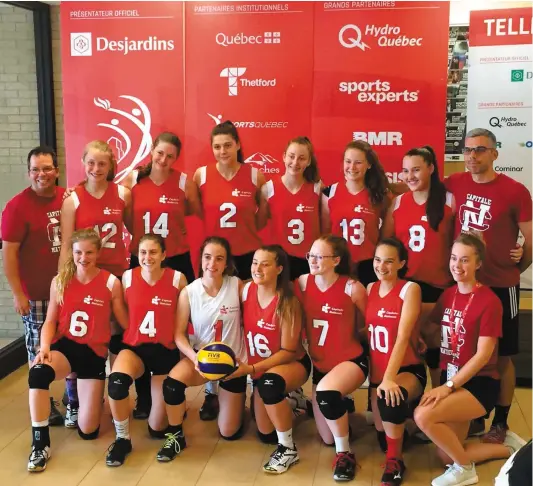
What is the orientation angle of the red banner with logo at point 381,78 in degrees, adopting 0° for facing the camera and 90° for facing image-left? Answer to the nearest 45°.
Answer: approximately 0°

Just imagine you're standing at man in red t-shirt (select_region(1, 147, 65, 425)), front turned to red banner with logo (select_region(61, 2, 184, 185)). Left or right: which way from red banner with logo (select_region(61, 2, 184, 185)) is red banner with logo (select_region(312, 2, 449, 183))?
right

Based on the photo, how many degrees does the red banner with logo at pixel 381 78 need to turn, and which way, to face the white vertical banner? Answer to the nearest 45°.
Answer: approximately 90° to its left

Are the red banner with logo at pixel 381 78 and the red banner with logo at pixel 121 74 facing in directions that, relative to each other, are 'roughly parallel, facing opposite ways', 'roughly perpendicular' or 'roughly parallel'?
roughly parallel

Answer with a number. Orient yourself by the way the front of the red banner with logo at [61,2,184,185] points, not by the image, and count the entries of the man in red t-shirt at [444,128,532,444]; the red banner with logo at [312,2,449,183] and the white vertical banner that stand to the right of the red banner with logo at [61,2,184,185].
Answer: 0

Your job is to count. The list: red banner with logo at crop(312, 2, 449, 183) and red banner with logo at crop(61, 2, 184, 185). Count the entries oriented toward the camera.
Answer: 2

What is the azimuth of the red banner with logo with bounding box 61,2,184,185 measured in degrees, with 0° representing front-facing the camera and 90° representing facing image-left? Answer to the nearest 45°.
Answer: approximately 0°

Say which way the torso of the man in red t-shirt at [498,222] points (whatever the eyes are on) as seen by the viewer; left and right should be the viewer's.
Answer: facing the viewer and to the left of the viewer

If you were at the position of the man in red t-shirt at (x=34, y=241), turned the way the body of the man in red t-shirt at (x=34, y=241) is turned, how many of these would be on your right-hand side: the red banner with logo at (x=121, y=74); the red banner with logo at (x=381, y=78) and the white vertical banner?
0

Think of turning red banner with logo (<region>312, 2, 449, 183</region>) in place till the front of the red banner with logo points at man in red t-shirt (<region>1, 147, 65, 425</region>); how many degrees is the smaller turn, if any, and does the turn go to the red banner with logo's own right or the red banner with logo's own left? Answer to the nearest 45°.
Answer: approximately 45° to the red banner with logo's own right

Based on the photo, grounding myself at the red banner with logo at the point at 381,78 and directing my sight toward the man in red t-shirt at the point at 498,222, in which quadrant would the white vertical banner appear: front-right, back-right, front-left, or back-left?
front-left

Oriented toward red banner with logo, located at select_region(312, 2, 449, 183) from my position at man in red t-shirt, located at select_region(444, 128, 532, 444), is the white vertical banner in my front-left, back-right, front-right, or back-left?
front-right

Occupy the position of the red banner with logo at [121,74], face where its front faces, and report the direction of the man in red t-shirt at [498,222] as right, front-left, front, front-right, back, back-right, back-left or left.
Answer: front-left

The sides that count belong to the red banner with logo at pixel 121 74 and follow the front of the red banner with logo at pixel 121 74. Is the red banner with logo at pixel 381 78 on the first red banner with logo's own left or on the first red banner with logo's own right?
on the first red banner with logo's own left

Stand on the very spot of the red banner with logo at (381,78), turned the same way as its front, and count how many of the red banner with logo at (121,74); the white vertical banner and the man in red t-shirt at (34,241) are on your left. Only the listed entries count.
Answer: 1

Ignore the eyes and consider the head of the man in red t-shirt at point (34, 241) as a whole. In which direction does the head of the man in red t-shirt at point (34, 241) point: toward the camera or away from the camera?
toward the camera

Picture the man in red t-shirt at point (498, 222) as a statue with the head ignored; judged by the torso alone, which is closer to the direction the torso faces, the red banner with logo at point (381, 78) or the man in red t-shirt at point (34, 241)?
the man in red t-shirt at point (34, 241)

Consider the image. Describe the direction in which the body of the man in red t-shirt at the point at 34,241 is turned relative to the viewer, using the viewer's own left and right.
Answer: facing the viewer and to the right of the viewer

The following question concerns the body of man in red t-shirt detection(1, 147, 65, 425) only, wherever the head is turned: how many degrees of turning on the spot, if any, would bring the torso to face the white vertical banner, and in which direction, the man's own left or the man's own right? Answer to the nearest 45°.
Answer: approximately 45° to the man's own left
